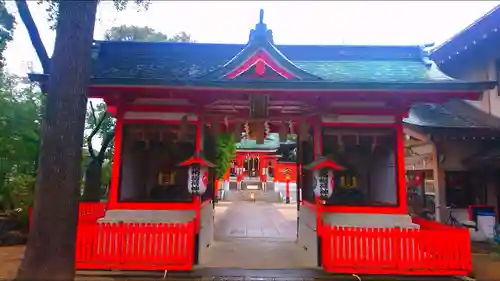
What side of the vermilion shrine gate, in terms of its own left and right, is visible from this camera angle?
front

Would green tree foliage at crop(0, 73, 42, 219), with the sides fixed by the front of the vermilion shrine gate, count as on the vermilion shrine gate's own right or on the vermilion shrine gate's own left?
on the vermilion shrine gate's own right

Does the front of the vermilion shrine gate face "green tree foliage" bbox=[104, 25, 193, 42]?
no

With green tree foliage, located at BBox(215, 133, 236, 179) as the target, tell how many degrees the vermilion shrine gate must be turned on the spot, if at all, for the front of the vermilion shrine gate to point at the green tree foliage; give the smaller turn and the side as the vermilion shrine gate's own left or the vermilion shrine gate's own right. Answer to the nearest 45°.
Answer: approximately 180°

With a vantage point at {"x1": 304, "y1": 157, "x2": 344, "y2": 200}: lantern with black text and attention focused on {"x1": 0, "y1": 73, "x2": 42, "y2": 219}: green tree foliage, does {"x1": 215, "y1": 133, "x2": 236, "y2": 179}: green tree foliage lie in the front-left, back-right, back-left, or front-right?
front-right

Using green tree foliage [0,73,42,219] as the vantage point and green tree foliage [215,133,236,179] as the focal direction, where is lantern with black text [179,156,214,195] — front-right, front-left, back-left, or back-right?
front-right

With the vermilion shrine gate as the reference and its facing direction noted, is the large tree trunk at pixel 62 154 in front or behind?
in front

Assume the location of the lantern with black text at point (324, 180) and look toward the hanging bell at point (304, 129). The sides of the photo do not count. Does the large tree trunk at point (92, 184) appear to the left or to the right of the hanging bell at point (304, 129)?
left
